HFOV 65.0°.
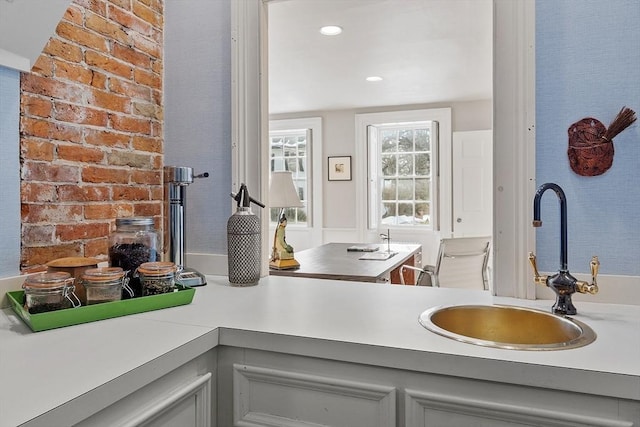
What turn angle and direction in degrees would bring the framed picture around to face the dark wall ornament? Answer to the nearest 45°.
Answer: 0° — it already faces it

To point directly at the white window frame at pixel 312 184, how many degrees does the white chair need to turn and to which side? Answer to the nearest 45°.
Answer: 0° — it already faces it

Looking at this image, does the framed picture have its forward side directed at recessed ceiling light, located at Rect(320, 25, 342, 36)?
yes

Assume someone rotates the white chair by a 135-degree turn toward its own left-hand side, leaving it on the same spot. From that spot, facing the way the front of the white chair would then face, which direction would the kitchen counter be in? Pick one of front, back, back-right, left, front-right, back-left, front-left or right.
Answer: front

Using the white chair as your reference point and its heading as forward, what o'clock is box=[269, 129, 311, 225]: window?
The window is roughly at 12 o'clock from the white chair.

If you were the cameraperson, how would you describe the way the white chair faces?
facing away from the viewer and to the left of the viewer

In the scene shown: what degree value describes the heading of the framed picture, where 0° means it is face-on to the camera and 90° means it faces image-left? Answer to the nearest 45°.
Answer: approximately 0°

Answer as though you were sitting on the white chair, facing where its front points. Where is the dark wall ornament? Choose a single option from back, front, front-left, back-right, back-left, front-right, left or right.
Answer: back-left

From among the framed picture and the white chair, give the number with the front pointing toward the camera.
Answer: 1
